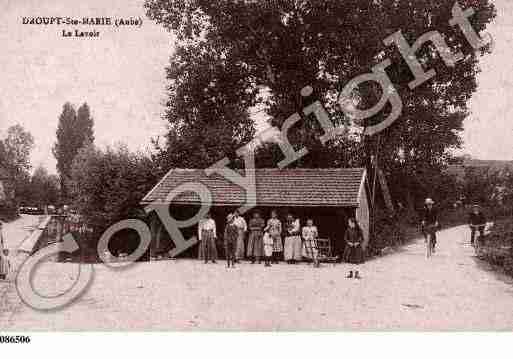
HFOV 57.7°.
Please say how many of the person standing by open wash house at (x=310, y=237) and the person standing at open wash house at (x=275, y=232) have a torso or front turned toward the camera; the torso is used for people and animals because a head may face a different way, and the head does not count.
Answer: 2

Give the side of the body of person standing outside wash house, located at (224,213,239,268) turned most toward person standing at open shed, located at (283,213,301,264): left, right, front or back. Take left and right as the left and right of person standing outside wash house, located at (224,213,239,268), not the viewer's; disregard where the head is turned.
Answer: left

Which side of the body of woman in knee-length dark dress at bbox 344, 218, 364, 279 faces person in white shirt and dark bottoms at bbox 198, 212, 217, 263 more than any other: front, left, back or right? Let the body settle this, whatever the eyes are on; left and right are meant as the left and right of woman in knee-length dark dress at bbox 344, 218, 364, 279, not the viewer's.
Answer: right

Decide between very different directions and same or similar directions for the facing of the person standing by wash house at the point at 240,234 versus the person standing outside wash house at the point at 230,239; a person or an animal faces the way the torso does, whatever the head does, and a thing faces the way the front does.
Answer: same or similar directions

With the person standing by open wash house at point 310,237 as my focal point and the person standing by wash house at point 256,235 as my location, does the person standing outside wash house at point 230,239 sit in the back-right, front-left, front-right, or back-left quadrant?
back-right

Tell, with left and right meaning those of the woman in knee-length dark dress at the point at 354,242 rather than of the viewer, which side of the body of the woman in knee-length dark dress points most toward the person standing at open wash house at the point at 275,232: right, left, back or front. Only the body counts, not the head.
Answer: right

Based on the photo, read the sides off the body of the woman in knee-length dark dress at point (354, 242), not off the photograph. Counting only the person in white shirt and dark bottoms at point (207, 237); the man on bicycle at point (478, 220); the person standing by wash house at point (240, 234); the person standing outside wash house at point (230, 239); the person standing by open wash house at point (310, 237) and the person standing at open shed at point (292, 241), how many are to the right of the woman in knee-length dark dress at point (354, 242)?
5

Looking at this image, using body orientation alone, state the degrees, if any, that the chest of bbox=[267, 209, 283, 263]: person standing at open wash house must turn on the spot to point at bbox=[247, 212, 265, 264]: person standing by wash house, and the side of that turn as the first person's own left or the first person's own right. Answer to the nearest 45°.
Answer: approximately 90° to the first person's own right

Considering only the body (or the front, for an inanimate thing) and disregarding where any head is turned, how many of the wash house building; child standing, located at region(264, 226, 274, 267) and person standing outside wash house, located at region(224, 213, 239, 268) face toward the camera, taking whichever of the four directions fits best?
3

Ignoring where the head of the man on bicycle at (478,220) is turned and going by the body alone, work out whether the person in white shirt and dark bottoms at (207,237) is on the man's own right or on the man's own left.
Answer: on the man's own right

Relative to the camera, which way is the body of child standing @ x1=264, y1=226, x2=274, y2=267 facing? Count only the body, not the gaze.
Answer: toward the camera

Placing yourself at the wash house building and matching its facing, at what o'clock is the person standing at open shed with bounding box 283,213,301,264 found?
The person standing at open shed is roughly at 12 o'clock from the wash house building.

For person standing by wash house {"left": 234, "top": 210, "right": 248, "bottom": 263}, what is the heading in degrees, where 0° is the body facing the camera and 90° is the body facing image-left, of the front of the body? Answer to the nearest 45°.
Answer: approximately 0°

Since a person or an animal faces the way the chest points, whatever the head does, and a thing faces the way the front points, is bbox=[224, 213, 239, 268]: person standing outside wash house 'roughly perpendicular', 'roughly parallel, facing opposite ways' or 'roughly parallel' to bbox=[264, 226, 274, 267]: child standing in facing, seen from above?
roughly parallel
